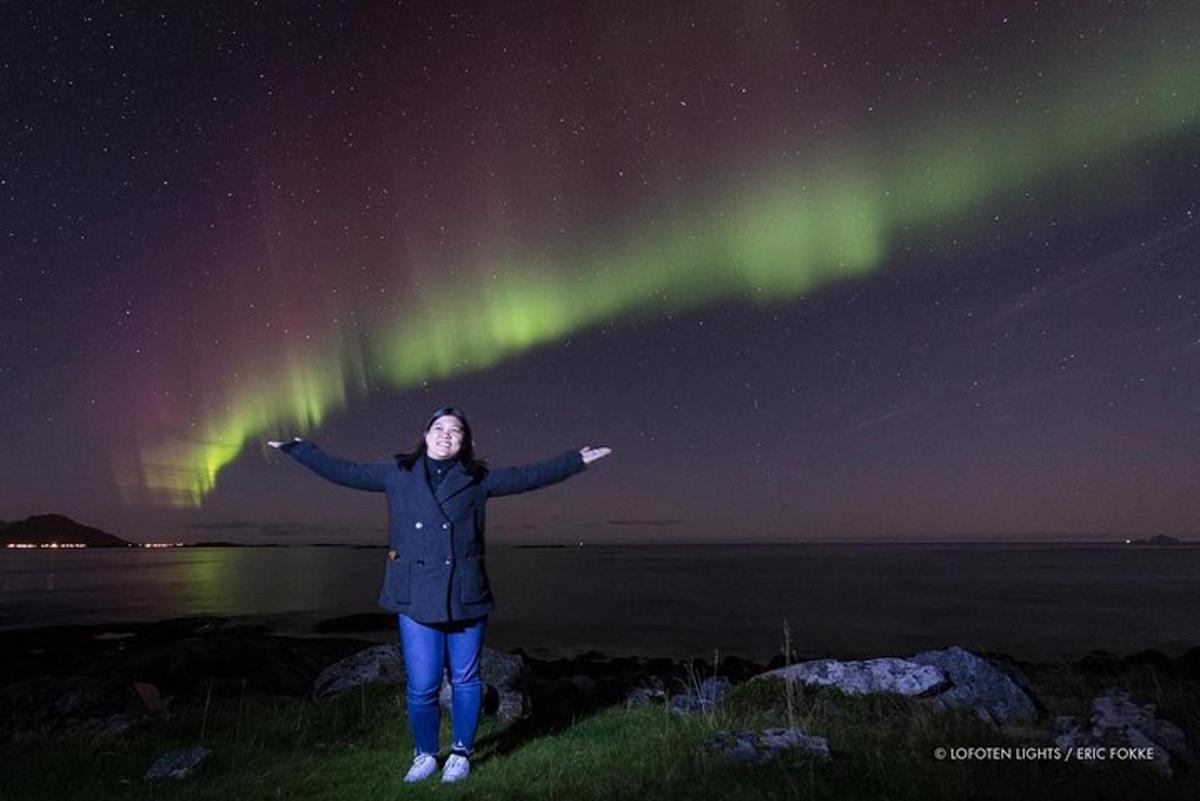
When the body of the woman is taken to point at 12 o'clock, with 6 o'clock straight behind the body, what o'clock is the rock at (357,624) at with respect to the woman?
The rock is roughly at 6 o'clock from the woman.

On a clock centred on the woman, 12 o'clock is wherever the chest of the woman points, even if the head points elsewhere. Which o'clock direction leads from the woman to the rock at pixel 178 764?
The rock is roughly at 4 o'clock from the woman.

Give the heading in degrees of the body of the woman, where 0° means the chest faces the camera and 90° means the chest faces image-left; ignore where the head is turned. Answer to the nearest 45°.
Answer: approximately 0°

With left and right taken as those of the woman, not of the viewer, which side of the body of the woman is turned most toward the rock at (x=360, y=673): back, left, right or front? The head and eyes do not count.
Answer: back

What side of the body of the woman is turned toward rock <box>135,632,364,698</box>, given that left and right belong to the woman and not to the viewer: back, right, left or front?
back
